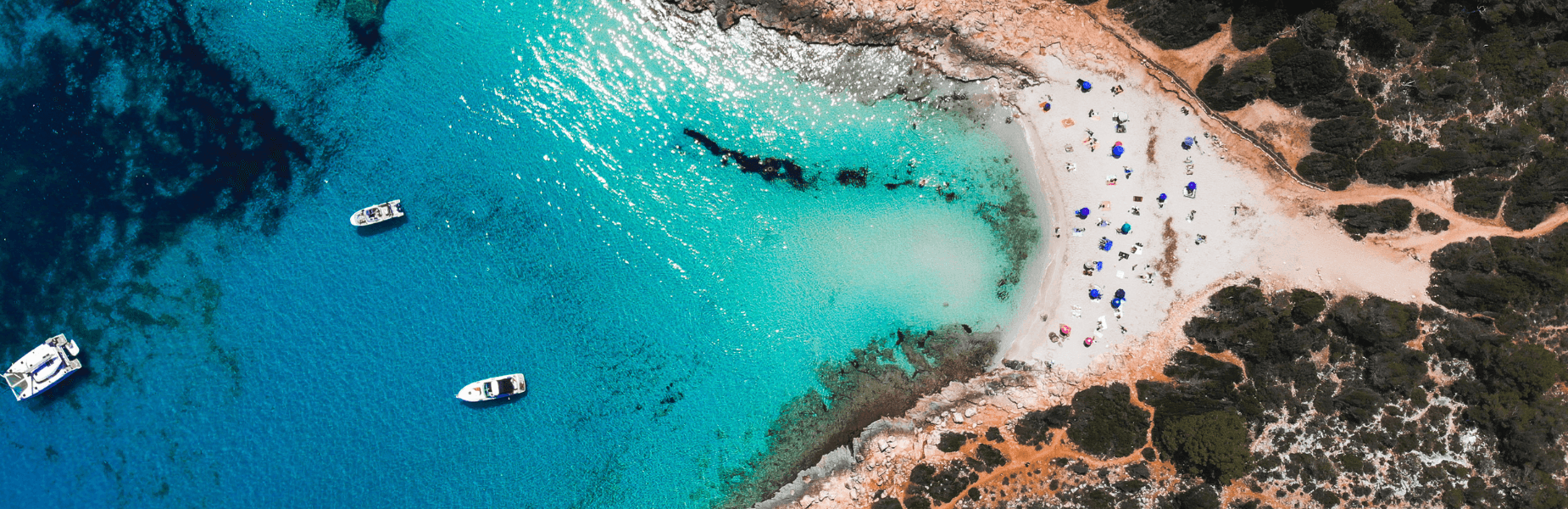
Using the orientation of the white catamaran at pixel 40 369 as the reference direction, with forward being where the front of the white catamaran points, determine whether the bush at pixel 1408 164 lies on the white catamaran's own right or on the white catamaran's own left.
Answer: on the white catamaran's own left

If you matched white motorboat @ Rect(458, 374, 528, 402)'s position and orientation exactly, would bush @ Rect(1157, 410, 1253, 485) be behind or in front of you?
behind

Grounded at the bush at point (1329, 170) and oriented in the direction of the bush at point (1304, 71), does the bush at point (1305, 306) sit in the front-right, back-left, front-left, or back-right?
back-left

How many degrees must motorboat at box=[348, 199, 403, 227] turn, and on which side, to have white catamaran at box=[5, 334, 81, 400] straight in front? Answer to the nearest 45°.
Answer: approximately 45° to its right

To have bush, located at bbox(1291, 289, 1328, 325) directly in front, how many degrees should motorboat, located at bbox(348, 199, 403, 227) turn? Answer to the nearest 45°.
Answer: approximately 135° to its left

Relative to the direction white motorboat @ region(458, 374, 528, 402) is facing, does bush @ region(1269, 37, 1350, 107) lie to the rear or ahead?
to the rear

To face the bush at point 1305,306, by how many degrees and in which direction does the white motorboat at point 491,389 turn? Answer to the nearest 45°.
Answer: approximately 135° to its left

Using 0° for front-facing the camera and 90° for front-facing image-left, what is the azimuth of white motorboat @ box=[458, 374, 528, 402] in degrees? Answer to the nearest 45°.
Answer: approximately 90°

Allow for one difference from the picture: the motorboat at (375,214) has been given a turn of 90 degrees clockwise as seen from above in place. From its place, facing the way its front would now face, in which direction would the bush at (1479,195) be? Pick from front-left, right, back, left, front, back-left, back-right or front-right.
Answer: back-right

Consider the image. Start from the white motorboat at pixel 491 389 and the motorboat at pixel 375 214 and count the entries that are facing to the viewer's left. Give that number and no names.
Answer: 2

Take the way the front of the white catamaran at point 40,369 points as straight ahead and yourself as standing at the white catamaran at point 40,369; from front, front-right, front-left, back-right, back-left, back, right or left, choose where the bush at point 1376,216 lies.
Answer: left

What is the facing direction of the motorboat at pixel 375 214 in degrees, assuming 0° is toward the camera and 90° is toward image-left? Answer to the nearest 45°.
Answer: approximately 90°
